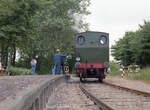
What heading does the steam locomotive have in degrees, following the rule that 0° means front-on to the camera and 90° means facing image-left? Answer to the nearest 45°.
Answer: approximately 180°
